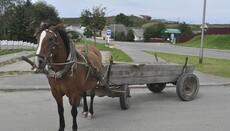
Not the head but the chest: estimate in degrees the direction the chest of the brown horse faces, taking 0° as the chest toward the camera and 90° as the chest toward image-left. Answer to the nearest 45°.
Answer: approximately 45°

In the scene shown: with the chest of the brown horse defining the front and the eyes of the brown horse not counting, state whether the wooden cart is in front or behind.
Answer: behind

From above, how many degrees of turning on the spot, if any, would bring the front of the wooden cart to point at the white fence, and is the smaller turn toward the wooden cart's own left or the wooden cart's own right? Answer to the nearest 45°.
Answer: approximately 90° to the wooden cart's own right

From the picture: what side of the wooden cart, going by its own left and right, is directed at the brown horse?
front

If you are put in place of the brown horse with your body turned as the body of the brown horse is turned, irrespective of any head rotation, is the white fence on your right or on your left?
on your right

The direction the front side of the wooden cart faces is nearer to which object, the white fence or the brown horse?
the brown horse

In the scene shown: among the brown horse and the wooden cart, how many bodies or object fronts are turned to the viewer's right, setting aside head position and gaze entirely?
0

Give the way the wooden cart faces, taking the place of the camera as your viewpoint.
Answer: facing the viewer and to the left of the viewer
